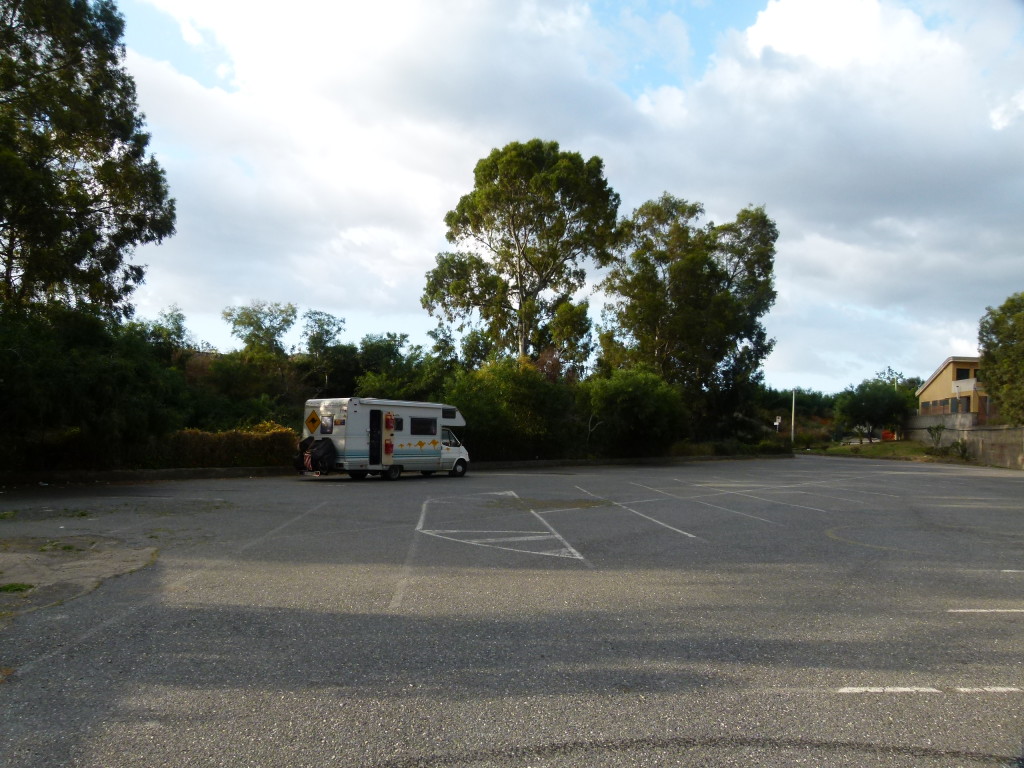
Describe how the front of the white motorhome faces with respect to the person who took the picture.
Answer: facing away from the viewer and to the right of the viewer
